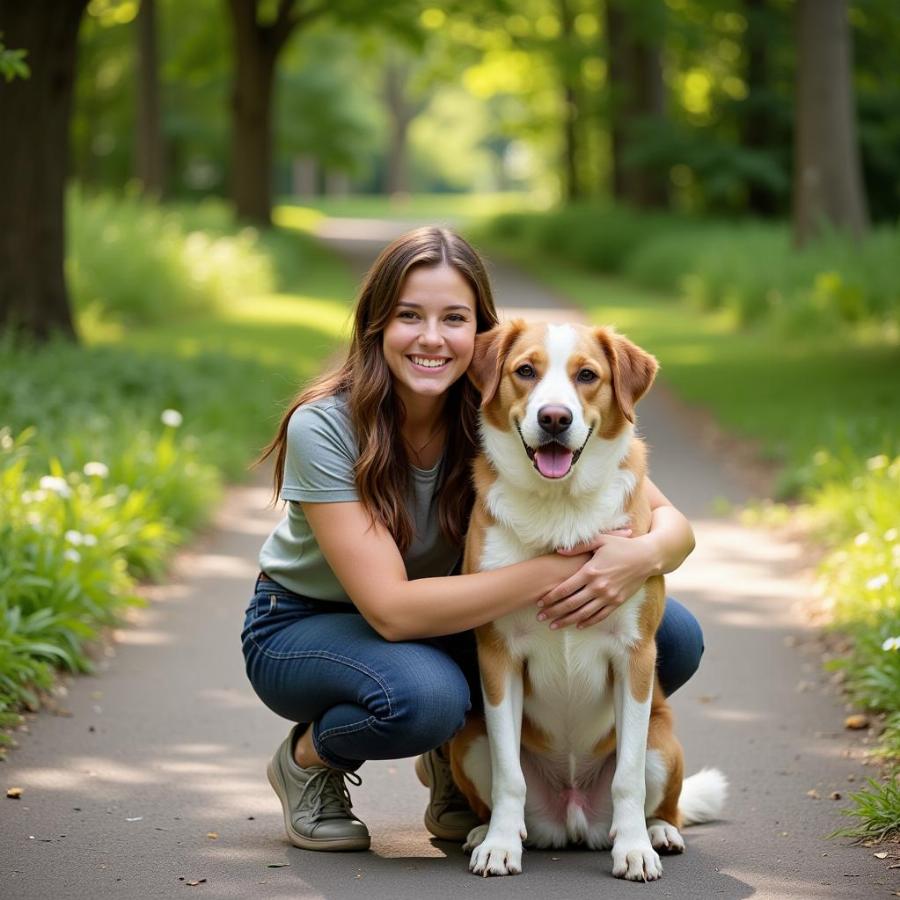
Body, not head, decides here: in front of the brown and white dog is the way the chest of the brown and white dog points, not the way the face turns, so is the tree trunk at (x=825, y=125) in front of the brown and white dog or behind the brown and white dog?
behind

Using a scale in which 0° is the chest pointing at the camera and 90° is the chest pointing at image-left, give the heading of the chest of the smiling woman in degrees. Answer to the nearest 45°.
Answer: approximately 315°

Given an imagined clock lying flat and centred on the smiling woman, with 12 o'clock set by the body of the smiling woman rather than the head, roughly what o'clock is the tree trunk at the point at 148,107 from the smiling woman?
The tree trunk is roughly at 7 o'clock from the smiling woman.

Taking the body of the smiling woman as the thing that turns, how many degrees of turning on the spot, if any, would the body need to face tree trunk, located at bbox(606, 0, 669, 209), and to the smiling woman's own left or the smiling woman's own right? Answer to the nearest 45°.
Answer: approximately 135° to the smiling woman's own left

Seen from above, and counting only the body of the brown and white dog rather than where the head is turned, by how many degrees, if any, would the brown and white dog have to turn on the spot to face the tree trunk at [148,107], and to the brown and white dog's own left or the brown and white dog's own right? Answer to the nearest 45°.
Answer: approximately 180°

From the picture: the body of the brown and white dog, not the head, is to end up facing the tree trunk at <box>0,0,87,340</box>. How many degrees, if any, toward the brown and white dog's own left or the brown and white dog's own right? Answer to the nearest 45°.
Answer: approximately 135° to the brown and white dog's own right

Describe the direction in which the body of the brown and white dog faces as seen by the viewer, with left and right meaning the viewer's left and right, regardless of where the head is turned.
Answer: facing the viewer

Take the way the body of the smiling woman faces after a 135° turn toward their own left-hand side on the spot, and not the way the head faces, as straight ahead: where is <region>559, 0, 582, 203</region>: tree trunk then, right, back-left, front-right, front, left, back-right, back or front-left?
front

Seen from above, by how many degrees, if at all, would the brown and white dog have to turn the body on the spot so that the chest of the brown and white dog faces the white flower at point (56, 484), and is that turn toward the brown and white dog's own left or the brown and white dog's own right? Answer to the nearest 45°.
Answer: approximately 135° to the brown and white dog's own right

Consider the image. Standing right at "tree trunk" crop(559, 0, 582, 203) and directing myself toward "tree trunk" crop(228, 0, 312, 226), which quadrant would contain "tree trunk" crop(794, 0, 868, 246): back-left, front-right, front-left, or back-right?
front-left

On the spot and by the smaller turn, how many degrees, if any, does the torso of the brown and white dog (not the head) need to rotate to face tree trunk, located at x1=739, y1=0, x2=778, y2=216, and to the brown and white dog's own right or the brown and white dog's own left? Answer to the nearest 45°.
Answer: approximately 180°

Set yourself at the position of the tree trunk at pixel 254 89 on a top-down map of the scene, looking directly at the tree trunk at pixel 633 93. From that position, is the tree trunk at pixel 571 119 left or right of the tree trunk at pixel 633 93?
left

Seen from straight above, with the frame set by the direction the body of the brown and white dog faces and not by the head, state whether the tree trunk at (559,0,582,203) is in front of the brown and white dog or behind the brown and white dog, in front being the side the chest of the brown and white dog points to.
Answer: behind
